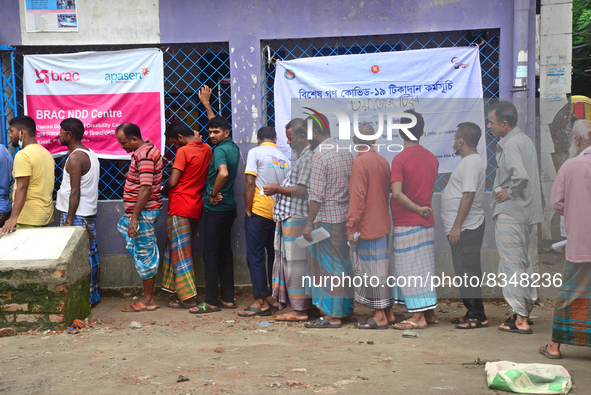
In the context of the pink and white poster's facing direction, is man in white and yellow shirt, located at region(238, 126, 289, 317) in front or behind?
in front

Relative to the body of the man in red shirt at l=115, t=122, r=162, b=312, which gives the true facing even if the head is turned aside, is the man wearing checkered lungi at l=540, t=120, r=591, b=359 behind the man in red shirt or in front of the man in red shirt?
behind

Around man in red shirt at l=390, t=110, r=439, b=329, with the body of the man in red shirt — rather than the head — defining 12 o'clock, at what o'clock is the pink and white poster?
The pink and white poster is roughly at 11 o'clock from the man in red shirt.

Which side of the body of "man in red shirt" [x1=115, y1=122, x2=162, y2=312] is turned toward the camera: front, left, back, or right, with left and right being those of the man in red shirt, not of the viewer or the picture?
left

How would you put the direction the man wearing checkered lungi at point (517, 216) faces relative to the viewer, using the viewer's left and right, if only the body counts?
facing to the left of the viewer

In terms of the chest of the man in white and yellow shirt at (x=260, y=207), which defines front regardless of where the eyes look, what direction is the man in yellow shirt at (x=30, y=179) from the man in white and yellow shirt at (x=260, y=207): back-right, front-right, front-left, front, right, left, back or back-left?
front-left

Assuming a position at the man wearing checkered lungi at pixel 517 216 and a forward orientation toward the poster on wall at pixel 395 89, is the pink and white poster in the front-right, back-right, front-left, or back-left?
front-left

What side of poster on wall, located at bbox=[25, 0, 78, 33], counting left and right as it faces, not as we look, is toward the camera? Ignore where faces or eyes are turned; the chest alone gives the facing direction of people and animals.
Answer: front

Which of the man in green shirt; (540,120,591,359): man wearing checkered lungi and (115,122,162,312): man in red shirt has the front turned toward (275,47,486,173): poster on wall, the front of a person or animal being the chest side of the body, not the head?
the man wearing checkered lungi

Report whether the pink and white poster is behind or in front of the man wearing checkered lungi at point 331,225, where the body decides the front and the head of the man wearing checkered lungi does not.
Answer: in front

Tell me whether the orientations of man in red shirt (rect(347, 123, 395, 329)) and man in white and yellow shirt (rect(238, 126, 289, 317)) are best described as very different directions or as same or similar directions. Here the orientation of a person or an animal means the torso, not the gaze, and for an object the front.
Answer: same or similar directions

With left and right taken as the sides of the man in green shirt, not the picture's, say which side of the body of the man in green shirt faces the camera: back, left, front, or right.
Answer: left

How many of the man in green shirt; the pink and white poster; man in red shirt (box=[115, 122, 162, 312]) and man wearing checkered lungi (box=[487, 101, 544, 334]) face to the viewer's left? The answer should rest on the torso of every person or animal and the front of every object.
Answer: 3

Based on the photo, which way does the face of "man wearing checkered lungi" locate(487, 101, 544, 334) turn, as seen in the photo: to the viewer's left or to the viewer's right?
to the viewer's left

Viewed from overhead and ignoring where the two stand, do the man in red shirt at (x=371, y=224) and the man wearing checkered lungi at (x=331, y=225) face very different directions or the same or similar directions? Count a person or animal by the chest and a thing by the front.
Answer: same or similar directions
